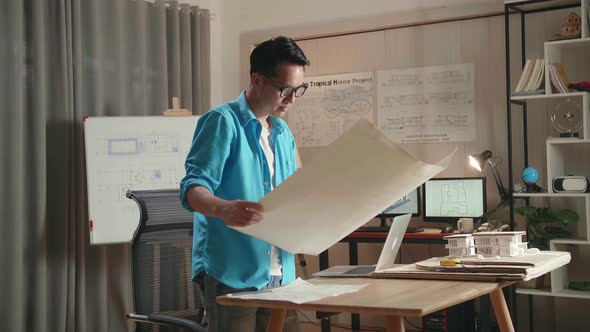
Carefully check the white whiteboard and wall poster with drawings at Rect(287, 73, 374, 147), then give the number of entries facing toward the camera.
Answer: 2

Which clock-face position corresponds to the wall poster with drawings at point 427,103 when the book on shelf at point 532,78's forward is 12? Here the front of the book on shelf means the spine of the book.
The wall poster with drawings is roughly at 4 o'clock from the book on shelf.

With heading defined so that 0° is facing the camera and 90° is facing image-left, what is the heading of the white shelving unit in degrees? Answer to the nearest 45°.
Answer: approximately 0°

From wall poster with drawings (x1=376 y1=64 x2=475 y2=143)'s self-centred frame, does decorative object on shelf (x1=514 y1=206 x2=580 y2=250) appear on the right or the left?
on its left

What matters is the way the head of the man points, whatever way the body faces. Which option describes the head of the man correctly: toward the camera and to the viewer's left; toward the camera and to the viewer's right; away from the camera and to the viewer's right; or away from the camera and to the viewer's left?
toward the camera and to the viewer's right

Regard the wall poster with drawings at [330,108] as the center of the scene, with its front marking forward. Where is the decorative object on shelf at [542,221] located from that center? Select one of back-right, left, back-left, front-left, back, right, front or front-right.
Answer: front-left

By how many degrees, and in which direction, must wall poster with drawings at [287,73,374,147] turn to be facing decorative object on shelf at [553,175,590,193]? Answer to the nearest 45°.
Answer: approximately 45° to its left

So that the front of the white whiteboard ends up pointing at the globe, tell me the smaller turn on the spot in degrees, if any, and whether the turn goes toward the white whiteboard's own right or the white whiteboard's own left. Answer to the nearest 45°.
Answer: approximately 90° to the white whiteboard's own left

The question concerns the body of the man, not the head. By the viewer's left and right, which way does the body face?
facing the viewer and to the right of the viewer
